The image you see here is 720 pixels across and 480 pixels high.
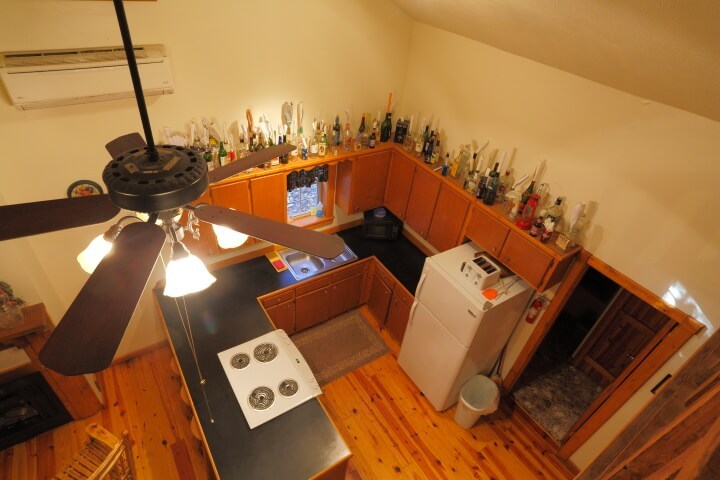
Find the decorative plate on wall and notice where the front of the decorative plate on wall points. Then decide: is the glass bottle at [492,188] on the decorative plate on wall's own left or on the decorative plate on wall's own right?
on the decorative plate on wall's own left

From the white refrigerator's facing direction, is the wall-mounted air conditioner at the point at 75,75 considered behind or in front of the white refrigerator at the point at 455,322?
in front

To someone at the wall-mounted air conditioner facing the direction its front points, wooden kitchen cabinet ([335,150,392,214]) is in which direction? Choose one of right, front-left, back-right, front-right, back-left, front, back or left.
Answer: left

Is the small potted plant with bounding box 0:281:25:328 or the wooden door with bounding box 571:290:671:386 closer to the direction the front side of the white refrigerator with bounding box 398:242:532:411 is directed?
the small potted plant

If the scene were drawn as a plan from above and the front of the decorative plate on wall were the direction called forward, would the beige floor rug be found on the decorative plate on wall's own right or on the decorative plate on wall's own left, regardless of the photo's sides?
on the decorative plate on wall's own left

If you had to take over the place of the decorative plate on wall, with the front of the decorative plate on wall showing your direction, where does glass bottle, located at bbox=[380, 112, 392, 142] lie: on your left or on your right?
on your left

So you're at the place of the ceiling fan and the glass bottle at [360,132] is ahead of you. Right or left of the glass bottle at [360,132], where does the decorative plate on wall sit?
left

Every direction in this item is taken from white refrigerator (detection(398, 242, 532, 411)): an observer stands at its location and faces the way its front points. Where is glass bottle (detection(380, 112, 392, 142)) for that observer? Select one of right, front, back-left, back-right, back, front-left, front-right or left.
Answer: right

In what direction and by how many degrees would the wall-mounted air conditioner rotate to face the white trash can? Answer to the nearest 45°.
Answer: approximately 45° to its left

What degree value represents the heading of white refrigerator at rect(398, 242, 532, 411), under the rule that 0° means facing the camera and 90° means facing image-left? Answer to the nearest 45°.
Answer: approximately 45°

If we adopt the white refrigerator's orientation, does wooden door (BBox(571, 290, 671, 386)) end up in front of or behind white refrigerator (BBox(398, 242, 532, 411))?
behind

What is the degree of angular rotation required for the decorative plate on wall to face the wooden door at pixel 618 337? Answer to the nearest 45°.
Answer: approximately 45° to its left

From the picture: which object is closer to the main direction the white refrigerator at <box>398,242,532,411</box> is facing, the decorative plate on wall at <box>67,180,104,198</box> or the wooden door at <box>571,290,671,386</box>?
the decorative plate on wall

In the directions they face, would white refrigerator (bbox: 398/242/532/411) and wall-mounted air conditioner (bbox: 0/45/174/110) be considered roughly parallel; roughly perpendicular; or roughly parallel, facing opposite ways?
roughly perpendicular
